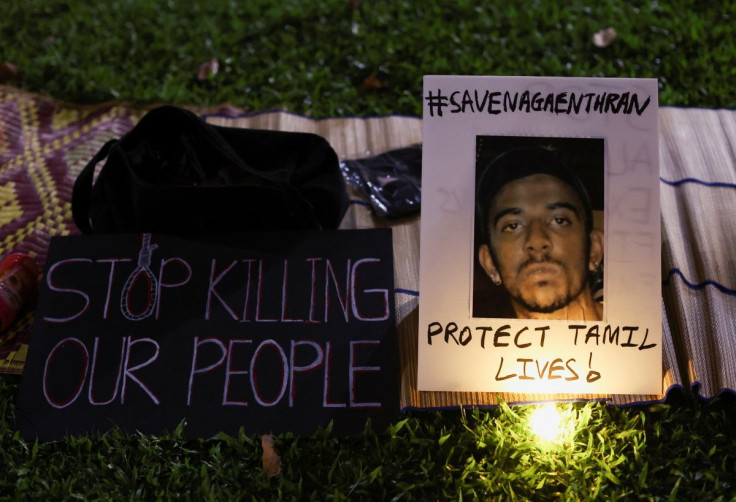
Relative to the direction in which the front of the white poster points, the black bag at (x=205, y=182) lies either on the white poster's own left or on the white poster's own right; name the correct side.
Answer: on the white poster's own right

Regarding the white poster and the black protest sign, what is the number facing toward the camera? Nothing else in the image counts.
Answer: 2

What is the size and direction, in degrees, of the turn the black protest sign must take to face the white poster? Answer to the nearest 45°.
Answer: approximately 45° to its left

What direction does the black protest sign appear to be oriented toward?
toward the camera
